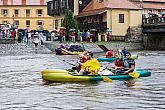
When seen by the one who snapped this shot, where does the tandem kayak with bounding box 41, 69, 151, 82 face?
facing to the left of the viewer
